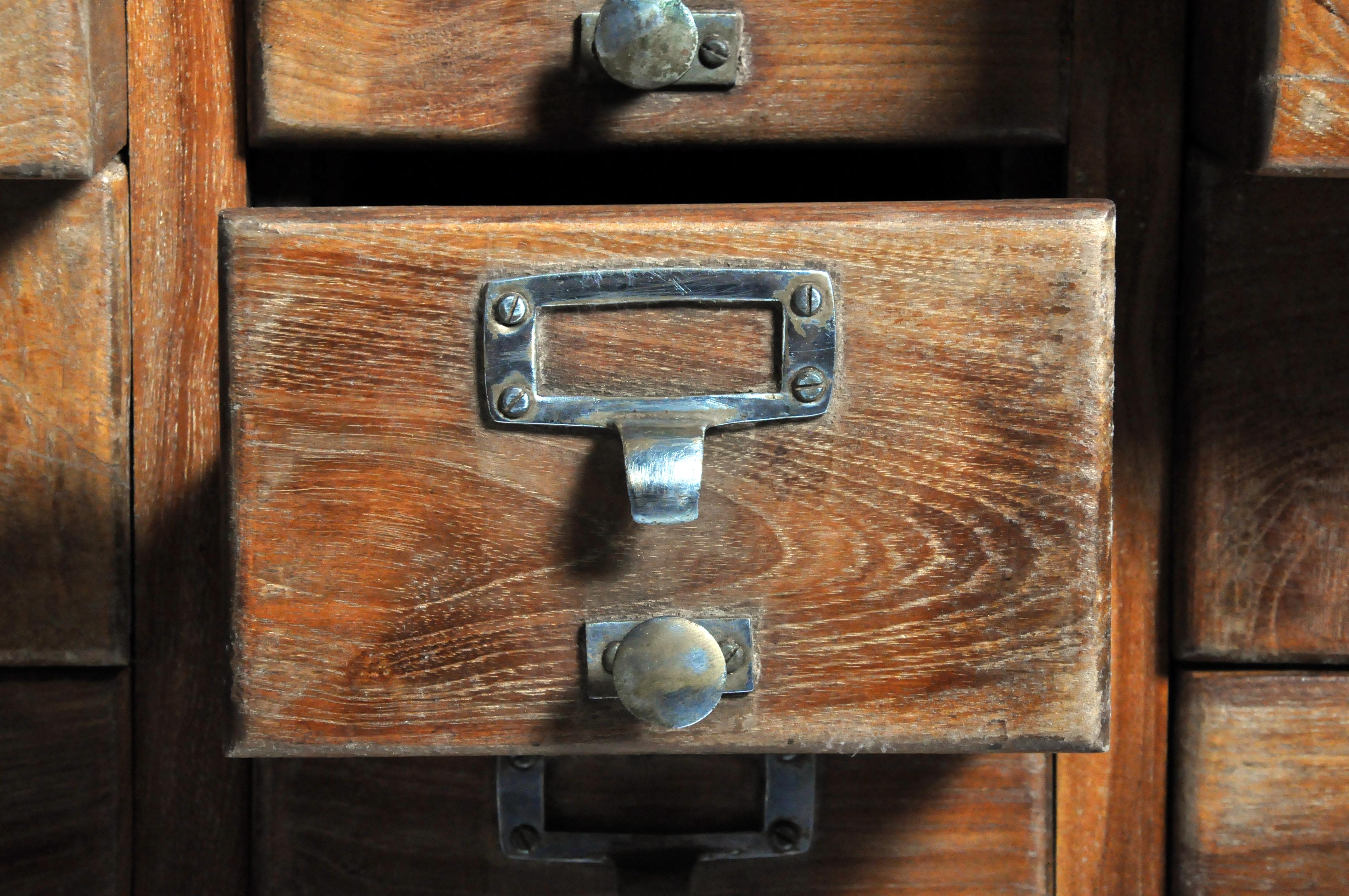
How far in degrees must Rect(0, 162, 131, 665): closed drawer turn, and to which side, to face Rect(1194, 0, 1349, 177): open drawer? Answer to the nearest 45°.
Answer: approximately 45° to its left

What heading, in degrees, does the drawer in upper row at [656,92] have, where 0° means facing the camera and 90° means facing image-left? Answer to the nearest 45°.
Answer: approximately 0°
